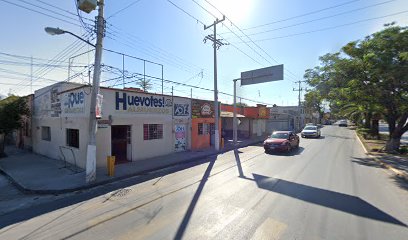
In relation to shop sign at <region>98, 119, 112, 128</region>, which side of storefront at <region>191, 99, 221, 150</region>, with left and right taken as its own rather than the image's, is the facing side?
right

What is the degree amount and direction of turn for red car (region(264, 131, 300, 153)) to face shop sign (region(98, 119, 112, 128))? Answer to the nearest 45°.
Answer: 0° — it already faces it

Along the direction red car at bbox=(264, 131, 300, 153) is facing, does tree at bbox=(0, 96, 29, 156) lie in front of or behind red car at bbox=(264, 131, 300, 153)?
in front

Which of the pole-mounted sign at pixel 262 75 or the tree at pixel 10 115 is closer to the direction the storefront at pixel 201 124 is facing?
the pole-mounted sign

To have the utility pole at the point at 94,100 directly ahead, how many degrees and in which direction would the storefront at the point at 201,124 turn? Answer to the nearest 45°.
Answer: approximately 90° to its right

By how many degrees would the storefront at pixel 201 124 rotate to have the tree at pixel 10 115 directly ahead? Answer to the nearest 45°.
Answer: approximately 135° to its right

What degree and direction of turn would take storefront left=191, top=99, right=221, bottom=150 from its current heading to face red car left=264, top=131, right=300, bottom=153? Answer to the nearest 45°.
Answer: approximately 45° to its left

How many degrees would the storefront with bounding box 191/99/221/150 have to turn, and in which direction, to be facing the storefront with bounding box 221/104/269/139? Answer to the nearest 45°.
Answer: approximately 90° to its left

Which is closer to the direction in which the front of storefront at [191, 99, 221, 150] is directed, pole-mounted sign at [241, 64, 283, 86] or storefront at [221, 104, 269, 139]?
the pole-mounted sign

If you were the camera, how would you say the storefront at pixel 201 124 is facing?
facing the viewer and to the right of the viewer

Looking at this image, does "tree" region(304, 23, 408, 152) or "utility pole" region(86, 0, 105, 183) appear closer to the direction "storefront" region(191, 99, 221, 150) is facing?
the tree

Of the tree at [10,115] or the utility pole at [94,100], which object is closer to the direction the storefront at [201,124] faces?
the utility pole

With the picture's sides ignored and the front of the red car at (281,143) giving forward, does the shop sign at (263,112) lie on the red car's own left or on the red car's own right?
on the red car's own right

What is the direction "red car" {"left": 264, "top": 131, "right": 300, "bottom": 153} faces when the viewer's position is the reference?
facing the viewer and to the left of the viewer

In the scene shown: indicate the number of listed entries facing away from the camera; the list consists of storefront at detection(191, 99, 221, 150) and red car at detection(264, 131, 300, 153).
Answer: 0

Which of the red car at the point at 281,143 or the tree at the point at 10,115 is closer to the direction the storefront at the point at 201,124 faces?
the red car
